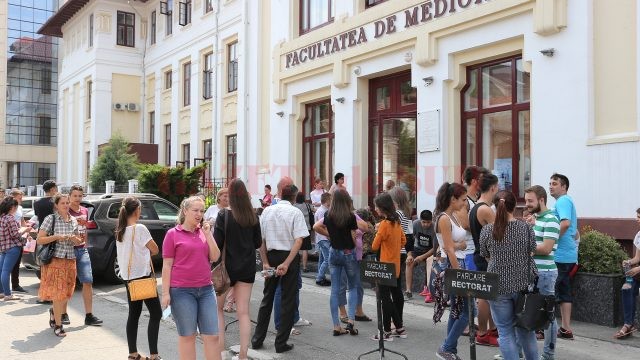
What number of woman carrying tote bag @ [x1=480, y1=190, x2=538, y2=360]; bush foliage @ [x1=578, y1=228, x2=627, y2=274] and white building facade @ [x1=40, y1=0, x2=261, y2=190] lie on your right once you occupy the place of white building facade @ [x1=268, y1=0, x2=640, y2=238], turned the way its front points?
1

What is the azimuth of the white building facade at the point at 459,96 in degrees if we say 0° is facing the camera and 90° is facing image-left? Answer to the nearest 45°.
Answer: approximately 45°

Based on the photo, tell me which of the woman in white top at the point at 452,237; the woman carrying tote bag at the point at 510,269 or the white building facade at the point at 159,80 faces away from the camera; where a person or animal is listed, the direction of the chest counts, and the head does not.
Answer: the woman carrying tote bag

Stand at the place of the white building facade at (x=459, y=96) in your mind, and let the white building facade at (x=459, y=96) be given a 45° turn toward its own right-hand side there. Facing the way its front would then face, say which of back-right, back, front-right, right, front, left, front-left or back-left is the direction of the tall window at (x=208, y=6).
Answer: front-right

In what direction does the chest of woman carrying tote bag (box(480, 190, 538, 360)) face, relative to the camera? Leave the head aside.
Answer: away from the camera

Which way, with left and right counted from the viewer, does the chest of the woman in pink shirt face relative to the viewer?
facing the viewer and to the right of the viewer

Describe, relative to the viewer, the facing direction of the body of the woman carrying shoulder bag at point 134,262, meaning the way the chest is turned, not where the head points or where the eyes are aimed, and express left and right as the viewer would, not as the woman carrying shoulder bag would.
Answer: facing away from the viewer and to the right of the viewer

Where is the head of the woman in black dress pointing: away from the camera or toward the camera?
away from the camera

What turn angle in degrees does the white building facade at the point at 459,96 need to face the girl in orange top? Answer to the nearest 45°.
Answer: approximately 45° to its left

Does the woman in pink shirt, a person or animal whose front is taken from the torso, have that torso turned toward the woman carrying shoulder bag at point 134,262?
no

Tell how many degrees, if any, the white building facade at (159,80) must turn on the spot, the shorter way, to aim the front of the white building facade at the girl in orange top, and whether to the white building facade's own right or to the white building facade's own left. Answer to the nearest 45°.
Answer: approximately 45° to the white building facade's own left

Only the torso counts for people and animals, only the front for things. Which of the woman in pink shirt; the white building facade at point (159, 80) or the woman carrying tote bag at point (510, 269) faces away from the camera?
the woman carrying tote bag

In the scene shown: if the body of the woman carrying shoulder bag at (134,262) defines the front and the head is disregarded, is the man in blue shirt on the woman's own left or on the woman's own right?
on the woman's own right
